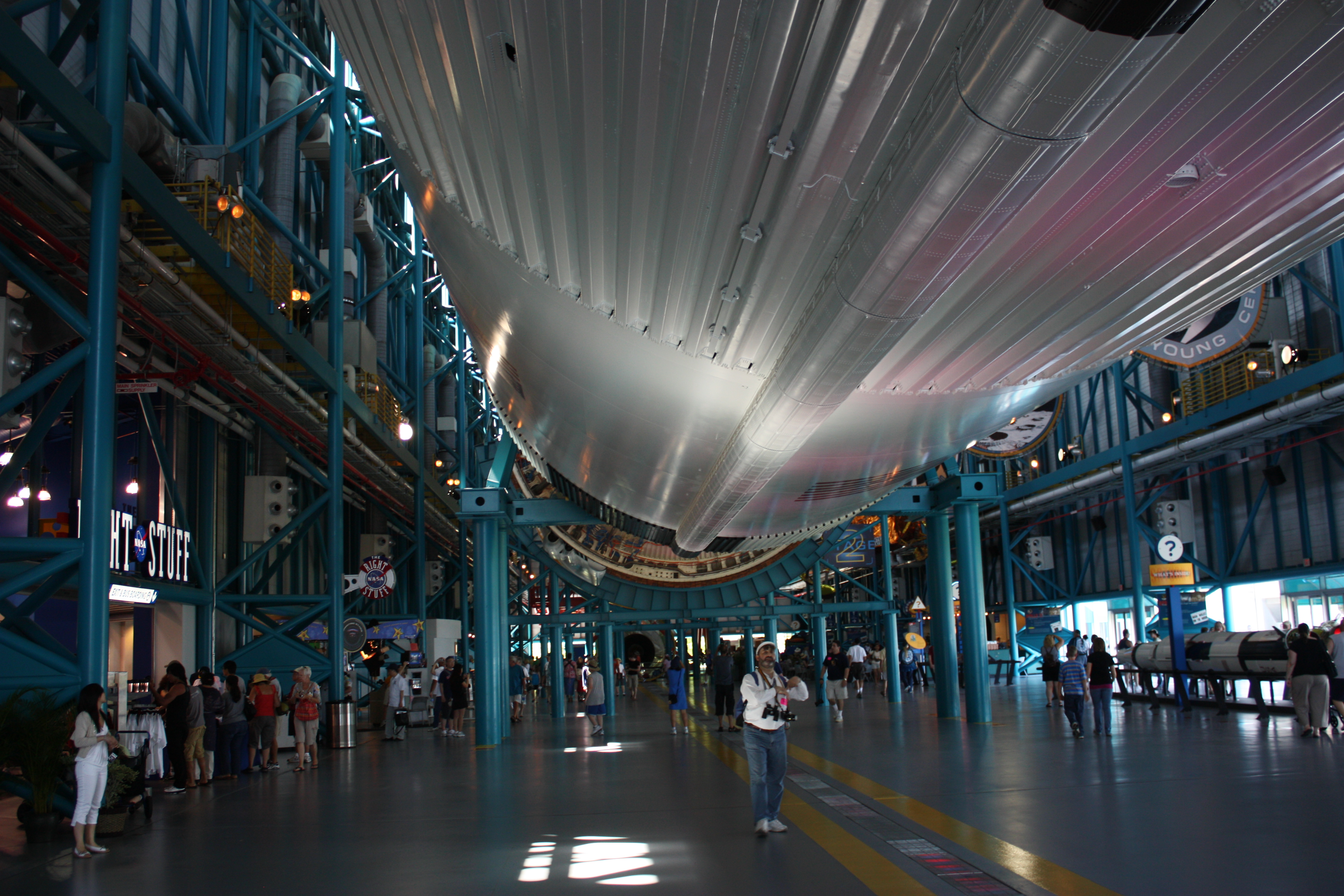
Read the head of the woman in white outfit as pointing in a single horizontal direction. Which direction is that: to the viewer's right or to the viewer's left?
to the viewer's right

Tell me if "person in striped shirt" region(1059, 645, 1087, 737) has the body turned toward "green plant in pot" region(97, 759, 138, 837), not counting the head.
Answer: no
